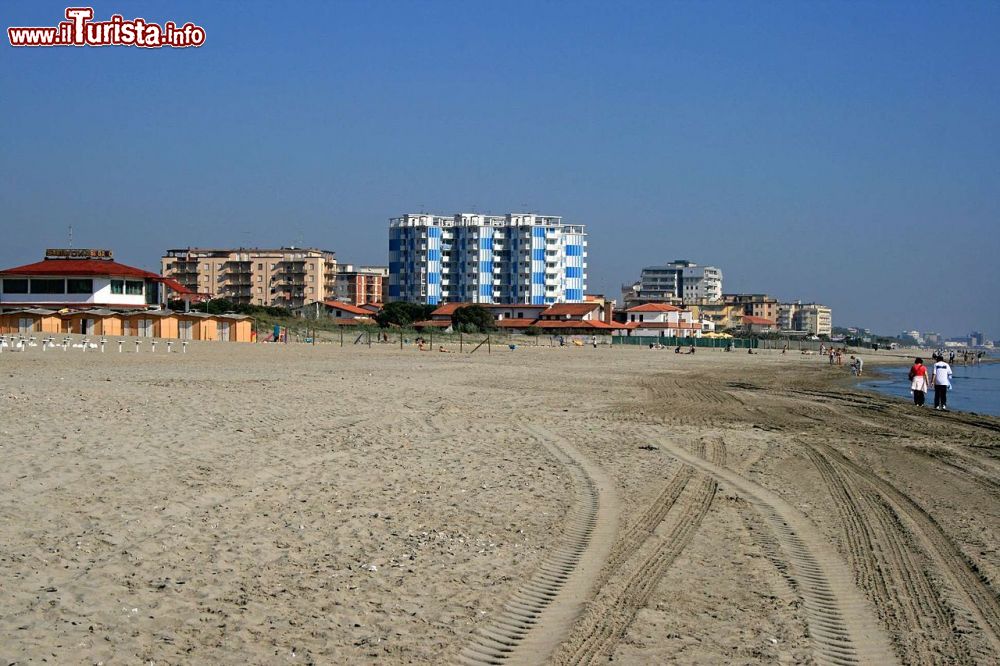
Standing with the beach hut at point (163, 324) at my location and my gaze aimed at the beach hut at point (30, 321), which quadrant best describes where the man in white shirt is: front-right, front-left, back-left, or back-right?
back-left

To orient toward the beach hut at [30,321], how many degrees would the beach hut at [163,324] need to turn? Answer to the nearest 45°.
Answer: approximately 135° to its right

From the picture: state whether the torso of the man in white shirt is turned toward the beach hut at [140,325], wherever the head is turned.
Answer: no

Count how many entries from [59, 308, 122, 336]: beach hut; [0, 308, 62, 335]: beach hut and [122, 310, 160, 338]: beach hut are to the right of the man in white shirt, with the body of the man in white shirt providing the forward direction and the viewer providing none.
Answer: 0

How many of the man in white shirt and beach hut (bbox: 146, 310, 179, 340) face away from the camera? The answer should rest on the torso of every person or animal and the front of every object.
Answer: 1

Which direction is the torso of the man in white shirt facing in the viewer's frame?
away from the camera

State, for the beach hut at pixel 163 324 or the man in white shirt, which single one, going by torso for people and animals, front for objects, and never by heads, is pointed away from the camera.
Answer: the man in white shirt

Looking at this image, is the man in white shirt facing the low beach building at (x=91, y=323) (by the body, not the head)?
no

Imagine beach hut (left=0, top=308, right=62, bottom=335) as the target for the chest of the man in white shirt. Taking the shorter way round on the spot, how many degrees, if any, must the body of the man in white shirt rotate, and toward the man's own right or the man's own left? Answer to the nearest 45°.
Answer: approximately 90° to the man's own left

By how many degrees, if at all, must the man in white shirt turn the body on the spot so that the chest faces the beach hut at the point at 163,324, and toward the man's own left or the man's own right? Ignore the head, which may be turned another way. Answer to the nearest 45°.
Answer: approximately 90° to the man's own left

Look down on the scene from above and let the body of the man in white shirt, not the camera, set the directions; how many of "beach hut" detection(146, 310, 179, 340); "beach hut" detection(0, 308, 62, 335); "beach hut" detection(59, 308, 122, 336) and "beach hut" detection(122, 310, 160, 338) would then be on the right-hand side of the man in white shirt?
0

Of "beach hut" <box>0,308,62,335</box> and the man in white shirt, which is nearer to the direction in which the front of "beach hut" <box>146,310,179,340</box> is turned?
the man in white shirt
